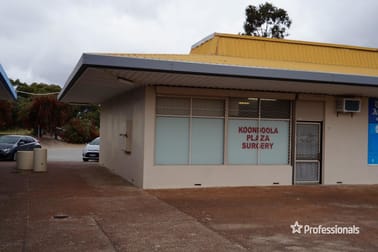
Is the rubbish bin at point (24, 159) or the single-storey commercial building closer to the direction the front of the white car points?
the rubbish bin

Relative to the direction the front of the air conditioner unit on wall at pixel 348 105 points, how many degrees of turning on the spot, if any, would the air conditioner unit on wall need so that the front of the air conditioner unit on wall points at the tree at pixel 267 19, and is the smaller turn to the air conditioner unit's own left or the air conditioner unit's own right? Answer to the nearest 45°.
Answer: approximately 180°

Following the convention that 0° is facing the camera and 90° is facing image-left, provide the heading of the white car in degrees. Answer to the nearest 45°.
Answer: approximately 45°

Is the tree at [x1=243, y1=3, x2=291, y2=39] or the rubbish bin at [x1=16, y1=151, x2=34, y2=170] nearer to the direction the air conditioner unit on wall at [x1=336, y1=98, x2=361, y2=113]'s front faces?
the rubbish bin

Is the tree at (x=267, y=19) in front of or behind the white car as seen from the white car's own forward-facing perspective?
behind

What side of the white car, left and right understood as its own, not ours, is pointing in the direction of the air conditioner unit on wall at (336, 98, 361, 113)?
left

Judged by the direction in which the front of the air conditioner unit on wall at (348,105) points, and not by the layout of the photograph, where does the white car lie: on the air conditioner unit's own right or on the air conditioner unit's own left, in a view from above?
on the air conditioner unit's own right

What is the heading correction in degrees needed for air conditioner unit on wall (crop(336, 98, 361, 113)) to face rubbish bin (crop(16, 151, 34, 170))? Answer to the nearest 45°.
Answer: approximately 90° to its right

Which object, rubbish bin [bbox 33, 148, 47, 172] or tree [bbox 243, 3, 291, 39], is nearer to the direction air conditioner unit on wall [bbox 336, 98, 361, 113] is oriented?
the rubbish bin
